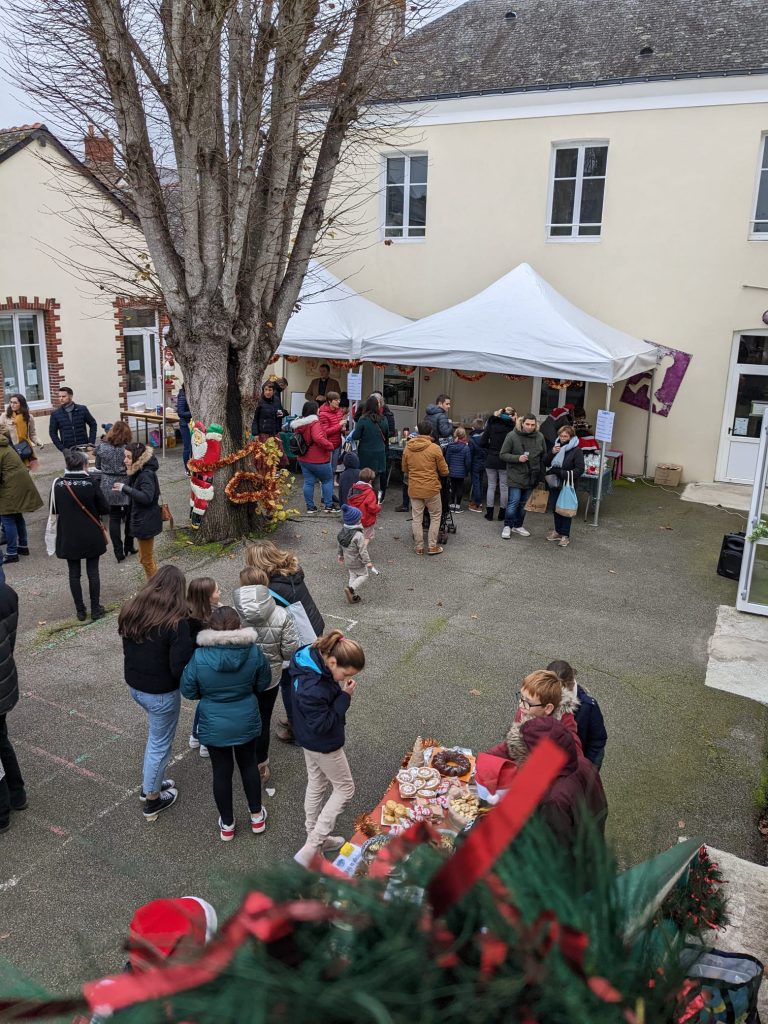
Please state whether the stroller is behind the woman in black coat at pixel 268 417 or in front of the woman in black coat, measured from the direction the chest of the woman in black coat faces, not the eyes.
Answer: in front

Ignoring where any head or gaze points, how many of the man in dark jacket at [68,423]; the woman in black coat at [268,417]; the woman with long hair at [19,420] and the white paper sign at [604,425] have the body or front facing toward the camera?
4

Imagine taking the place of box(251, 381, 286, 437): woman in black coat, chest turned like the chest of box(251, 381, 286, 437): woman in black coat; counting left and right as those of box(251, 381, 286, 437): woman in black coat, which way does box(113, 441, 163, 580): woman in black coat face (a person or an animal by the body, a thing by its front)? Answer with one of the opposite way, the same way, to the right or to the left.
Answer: to the right

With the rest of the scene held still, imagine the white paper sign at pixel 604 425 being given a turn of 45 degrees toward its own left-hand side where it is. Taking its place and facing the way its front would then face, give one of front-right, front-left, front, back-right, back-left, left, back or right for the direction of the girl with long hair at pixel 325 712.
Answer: front-right

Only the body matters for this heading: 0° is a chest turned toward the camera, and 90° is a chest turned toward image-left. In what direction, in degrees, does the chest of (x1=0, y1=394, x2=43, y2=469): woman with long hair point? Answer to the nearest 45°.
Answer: approximately 0°

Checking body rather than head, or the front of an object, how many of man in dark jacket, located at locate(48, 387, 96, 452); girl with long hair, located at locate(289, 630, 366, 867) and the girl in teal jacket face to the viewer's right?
1

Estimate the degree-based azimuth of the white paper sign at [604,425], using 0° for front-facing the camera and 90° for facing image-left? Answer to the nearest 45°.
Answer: approximately 0°

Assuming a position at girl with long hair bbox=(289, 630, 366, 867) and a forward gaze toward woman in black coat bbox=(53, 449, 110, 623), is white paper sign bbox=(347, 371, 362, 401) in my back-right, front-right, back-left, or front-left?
front-right

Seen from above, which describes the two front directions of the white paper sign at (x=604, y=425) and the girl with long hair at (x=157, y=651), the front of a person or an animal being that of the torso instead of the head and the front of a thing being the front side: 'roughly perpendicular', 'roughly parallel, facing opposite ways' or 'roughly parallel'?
roughly parallel, facing opposite ways

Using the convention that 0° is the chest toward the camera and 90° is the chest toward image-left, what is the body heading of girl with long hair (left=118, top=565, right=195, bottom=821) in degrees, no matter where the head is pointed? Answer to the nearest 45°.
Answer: approximately 225°

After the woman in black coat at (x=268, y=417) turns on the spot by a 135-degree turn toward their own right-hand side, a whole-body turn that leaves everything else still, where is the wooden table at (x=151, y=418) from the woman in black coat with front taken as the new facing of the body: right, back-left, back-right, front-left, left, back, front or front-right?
front

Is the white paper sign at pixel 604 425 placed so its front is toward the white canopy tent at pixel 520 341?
no

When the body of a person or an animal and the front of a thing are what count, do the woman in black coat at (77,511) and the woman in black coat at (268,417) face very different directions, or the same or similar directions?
very different directions

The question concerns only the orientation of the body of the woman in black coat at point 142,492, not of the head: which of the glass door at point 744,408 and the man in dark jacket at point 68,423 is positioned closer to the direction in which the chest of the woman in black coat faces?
the man in dark jacket

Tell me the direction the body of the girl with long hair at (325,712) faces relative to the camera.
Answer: to the viewer's right

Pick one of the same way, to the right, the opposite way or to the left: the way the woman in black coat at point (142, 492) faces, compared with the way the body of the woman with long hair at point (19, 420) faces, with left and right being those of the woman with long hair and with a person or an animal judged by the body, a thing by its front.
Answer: to the right

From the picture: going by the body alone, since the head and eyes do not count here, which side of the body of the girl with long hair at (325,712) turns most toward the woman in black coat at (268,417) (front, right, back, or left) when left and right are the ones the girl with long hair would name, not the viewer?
left

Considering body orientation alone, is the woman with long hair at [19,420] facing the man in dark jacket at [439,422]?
no

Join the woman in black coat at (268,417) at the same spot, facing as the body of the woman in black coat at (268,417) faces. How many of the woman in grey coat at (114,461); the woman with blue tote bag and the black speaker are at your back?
0

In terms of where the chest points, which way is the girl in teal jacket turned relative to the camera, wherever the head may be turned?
away from the camera
